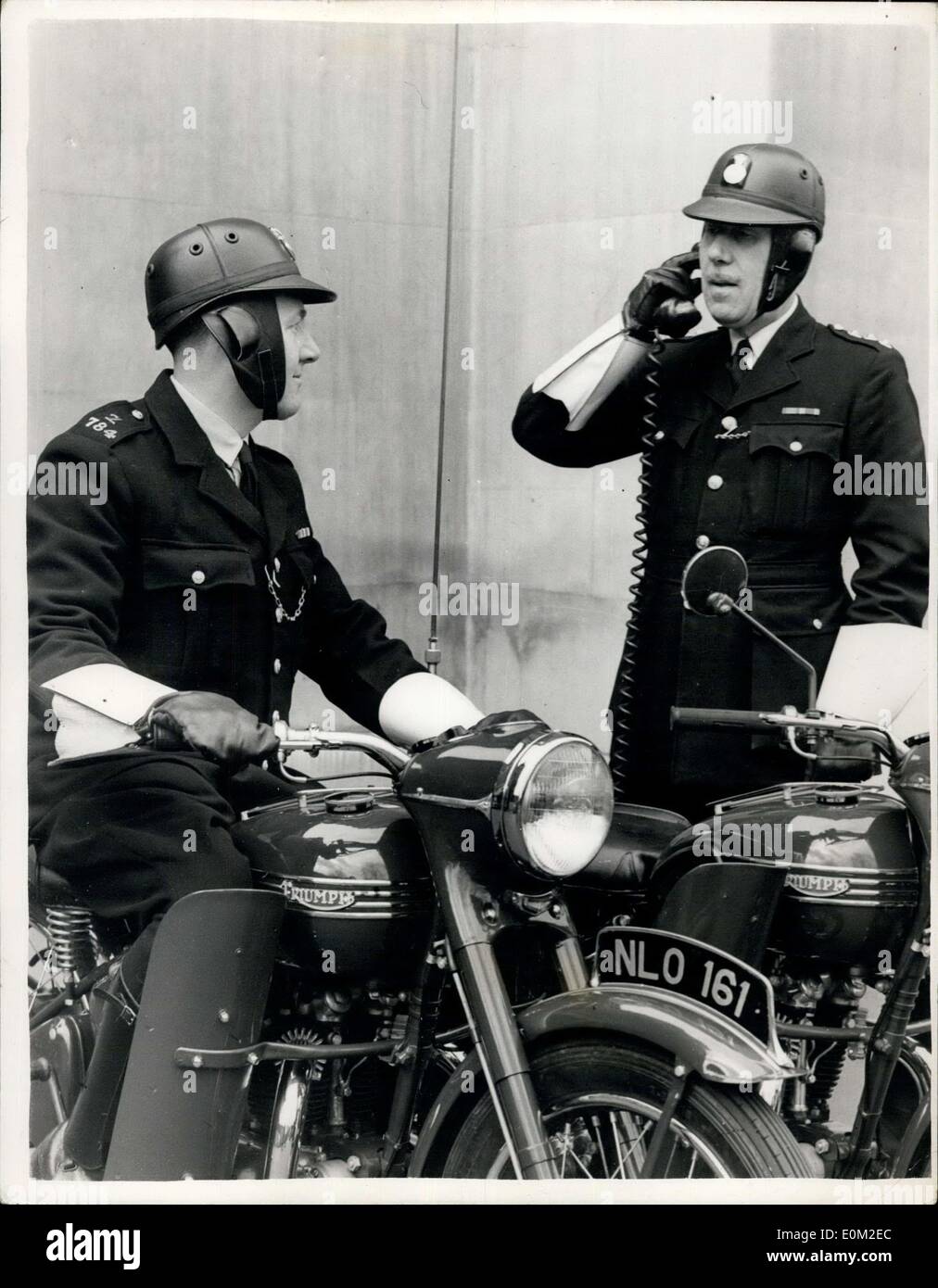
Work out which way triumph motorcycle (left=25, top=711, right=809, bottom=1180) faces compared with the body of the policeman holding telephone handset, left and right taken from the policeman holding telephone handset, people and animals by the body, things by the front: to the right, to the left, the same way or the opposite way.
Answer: to the left

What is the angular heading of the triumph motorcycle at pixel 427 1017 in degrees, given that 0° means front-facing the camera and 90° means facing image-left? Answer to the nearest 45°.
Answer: approximately 315°

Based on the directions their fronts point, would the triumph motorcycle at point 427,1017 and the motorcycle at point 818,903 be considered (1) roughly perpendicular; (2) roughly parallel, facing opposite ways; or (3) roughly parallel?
roughly parallel

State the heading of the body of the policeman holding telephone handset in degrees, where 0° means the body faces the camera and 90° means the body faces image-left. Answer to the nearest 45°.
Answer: approximately 45°

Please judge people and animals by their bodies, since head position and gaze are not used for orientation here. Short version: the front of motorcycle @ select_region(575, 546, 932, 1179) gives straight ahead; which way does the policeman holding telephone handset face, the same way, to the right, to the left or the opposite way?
to the right

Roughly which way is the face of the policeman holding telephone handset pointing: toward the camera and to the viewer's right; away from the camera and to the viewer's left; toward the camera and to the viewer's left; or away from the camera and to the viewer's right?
toward the camera and to the viewer's left

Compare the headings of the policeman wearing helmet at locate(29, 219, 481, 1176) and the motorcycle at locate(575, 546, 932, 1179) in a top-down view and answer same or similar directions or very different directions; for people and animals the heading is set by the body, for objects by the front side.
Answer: same or similar directions

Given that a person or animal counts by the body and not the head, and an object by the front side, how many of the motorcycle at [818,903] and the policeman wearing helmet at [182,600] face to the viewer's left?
0

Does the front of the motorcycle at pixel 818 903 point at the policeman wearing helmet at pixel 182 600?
no

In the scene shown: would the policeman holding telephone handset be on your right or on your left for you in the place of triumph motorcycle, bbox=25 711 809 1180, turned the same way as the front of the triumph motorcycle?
on your left

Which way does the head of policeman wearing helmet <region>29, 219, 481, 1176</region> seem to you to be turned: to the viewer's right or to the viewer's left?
to the viewer's right

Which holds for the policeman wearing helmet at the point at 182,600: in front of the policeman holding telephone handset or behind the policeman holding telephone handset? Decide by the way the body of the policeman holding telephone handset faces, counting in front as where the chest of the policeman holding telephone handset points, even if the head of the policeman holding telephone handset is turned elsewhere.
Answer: in front
